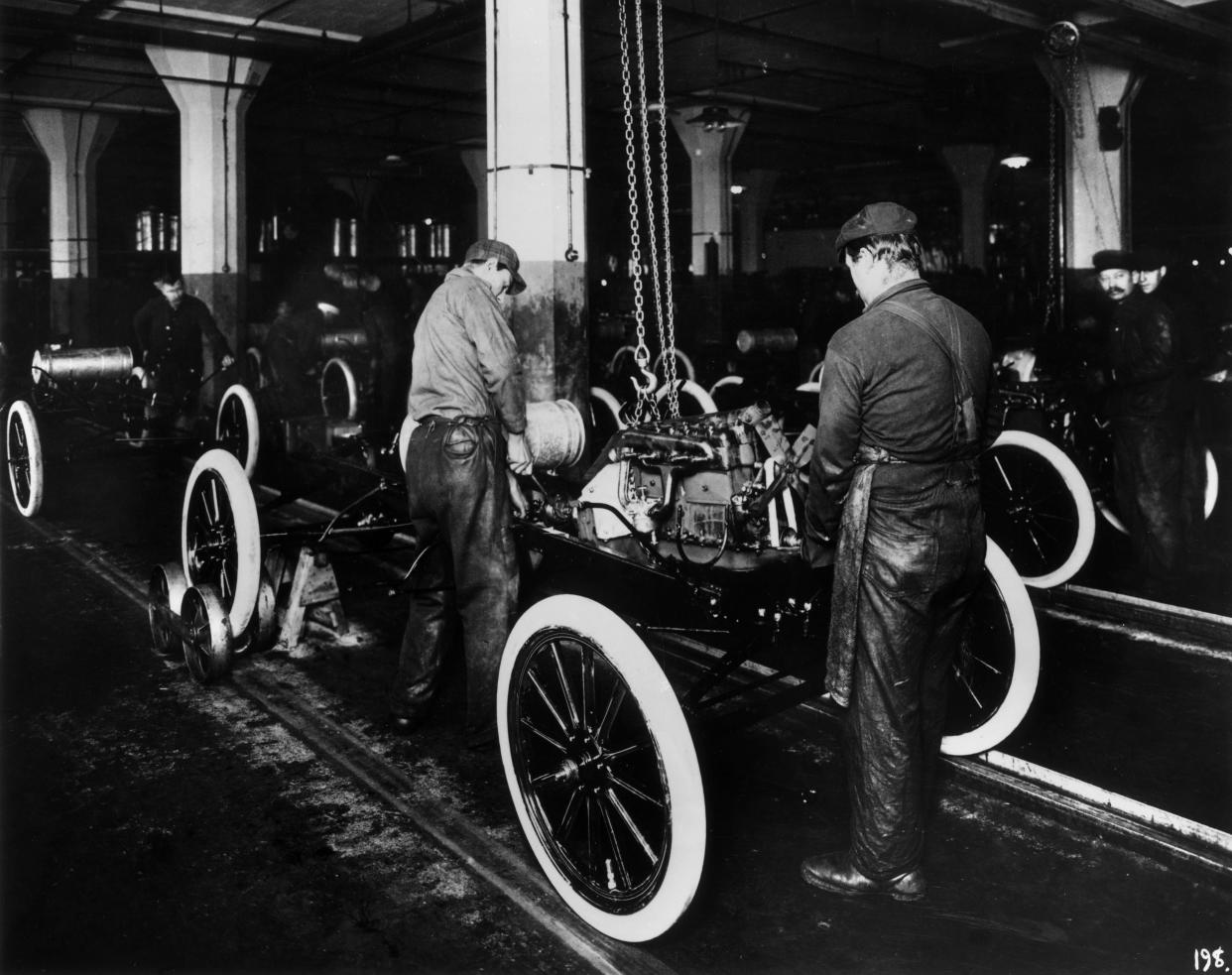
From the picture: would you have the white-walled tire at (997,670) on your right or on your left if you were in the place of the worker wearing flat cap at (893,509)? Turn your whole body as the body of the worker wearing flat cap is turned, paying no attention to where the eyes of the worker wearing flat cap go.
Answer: on your right

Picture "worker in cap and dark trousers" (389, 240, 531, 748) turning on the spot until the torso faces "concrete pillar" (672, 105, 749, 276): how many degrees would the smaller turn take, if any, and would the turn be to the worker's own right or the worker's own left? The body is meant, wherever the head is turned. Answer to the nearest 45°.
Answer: approximately 45° to the worker's own left

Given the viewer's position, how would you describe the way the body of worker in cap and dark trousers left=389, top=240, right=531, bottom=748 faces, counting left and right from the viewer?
facing away from the viewer and to the right of the viewer

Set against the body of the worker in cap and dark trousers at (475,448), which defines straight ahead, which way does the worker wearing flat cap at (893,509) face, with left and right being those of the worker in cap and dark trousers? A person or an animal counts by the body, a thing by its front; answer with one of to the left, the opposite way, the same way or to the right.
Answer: to the left

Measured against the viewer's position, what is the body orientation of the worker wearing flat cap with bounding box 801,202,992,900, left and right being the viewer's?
facing away from the viewer and to the left of the viewer

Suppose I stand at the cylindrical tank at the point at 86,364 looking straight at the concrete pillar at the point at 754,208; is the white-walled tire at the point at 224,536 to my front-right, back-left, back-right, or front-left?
back-right
